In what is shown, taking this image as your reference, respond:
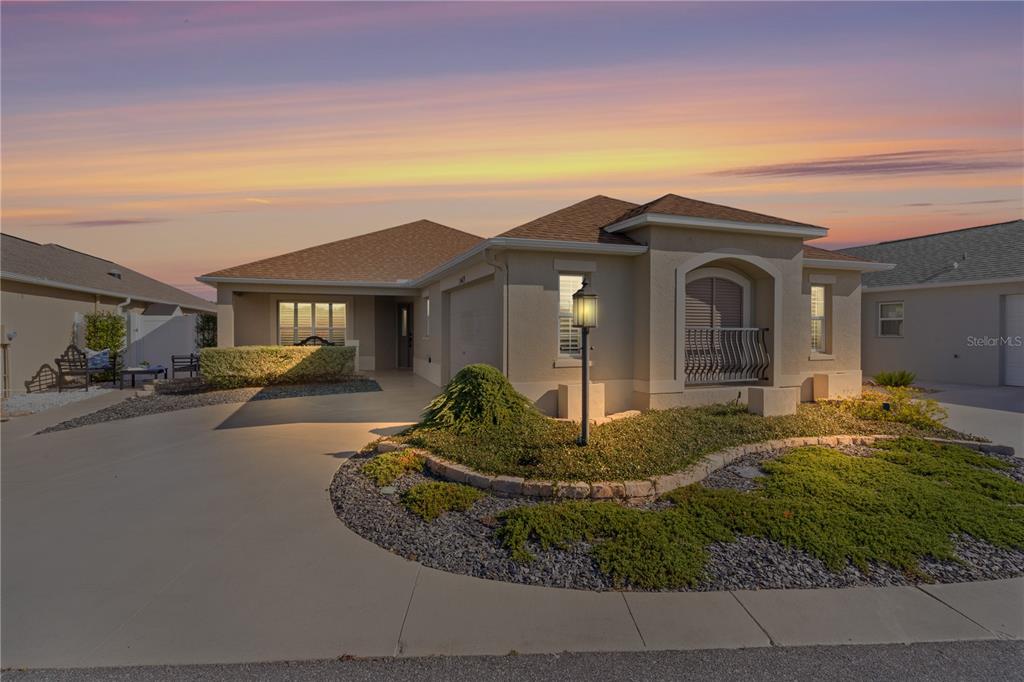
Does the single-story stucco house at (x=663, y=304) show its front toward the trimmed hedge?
no

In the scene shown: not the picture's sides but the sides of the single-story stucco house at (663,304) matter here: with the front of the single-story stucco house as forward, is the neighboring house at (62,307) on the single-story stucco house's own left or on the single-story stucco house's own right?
on the single-story stucco house's own right

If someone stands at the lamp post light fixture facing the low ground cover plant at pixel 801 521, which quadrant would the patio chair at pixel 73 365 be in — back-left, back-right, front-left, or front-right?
back-right

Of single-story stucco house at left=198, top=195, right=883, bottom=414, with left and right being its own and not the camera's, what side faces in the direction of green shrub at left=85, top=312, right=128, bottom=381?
right

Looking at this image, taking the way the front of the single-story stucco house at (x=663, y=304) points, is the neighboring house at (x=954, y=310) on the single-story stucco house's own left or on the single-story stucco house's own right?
on the single-story stucco house's own left

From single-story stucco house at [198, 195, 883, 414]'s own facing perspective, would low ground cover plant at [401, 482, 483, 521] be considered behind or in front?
in front

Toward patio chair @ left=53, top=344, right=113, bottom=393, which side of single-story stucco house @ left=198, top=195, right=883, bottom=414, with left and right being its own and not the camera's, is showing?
right

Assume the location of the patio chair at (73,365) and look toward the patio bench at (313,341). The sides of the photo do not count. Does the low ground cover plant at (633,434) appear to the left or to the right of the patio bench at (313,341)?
right

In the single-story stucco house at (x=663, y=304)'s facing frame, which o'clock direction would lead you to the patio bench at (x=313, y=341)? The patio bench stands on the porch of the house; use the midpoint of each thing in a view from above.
The patio bench is roughly at 4 o'clock from the single-story stucco house.

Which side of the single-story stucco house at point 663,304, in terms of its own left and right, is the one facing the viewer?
front

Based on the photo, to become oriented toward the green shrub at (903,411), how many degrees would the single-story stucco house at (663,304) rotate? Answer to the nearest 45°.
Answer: approximately 90° to its left

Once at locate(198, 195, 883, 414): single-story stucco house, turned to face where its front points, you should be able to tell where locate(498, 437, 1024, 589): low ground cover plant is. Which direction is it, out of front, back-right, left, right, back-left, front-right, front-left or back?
front
